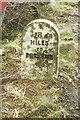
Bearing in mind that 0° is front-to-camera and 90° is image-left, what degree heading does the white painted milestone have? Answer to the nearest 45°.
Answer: approximately 0°
